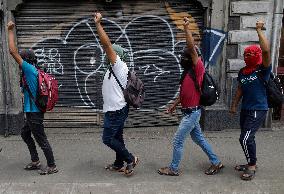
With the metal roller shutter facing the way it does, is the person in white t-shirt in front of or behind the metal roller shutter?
in front

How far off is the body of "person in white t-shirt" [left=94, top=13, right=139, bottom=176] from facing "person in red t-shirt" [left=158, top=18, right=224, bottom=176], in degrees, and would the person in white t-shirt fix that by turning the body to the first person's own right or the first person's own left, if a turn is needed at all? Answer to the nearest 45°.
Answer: approximately 180°

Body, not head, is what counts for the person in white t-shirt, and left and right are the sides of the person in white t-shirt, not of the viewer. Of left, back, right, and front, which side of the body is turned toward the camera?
left

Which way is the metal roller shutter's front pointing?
toward the camera

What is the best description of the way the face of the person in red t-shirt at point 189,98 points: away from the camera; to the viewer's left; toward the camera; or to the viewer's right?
to the viewer's left

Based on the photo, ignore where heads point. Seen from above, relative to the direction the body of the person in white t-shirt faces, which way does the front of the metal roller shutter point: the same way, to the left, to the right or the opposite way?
to the left

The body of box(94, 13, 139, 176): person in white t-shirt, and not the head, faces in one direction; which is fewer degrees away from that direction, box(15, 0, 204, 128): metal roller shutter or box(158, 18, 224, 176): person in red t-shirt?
the metal roller shutter

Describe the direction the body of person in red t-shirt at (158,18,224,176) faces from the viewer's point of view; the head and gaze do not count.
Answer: to the viewer's left

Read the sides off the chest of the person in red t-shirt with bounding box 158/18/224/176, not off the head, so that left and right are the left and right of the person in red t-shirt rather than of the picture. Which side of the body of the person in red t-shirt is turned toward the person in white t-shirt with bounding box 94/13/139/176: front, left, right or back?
front

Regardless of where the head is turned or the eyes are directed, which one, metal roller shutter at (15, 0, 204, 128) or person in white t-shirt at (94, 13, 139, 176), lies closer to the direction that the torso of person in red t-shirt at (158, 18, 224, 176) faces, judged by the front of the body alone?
the person in white t-shirt
